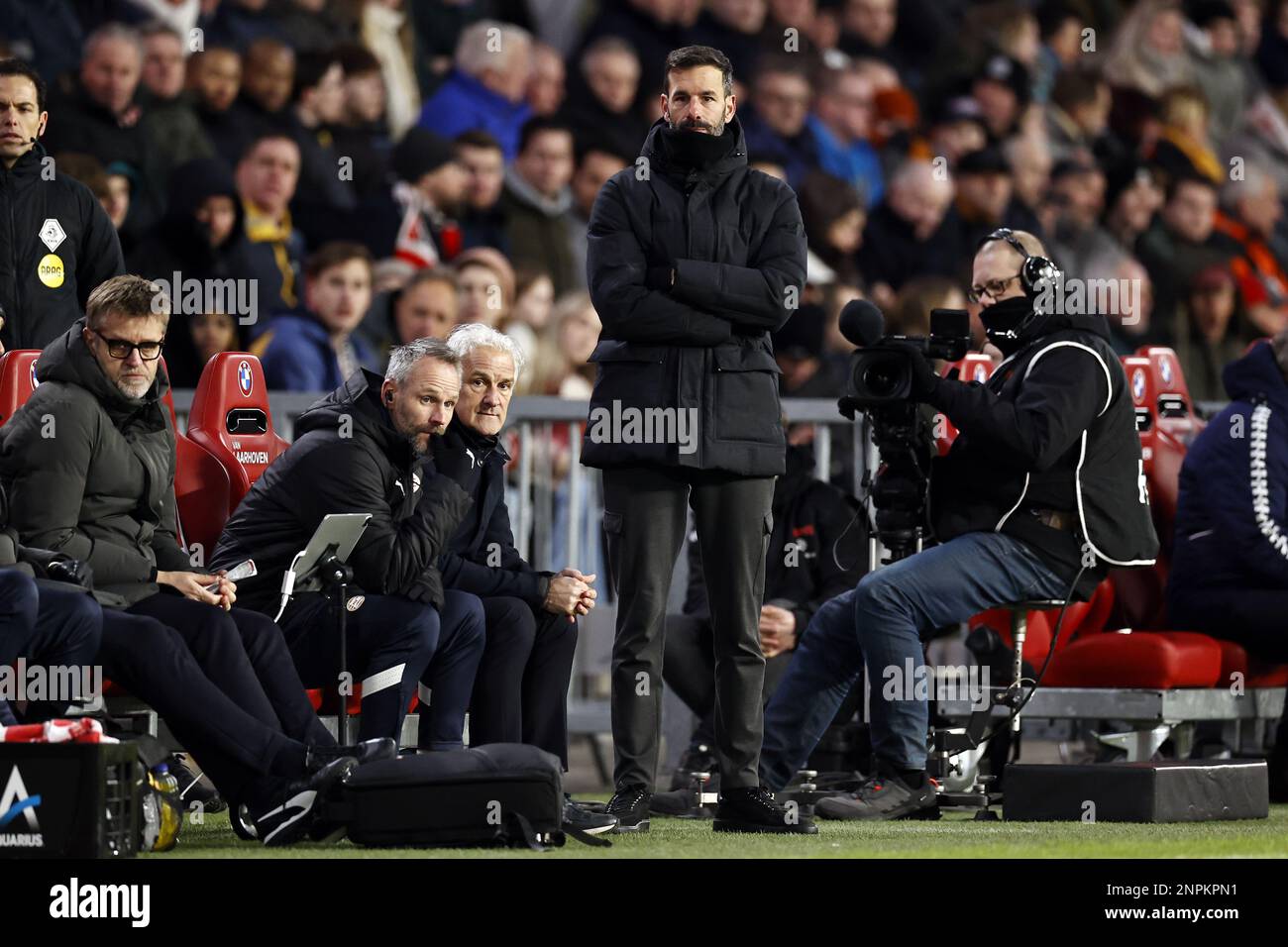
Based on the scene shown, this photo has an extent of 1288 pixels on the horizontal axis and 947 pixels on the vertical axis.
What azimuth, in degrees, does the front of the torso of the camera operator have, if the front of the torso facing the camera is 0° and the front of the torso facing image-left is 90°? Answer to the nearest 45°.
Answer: approximately 90°

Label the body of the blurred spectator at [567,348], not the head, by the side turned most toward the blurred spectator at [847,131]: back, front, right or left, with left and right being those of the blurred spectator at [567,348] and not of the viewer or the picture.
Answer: back

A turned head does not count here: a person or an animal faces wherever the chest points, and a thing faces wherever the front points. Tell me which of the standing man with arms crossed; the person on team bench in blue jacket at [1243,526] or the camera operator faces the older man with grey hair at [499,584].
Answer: the camera operator

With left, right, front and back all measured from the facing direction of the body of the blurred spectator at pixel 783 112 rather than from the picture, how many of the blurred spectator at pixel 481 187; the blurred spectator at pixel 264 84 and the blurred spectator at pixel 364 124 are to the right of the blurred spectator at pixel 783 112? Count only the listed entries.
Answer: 3

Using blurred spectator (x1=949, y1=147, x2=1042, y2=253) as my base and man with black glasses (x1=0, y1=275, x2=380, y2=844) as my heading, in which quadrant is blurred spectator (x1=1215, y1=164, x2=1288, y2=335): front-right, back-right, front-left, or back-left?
back-left

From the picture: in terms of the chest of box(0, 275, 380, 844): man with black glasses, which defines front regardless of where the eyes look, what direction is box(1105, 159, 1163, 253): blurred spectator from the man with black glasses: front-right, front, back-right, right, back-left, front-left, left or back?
left

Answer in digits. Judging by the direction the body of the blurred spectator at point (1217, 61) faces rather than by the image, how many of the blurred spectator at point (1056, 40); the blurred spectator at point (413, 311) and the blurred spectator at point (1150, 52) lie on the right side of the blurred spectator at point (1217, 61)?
3

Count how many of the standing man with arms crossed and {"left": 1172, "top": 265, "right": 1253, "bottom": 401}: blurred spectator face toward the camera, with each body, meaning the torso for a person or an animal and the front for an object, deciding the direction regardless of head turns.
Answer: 2

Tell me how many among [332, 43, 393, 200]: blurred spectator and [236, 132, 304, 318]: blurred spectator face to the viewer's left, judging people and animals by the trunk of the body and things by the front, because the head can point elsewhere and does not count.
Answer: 0

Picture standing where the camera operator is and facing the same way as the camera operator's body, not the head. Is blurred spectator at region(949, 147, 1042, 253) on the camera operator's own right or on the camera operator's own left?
on the camera operator's own right

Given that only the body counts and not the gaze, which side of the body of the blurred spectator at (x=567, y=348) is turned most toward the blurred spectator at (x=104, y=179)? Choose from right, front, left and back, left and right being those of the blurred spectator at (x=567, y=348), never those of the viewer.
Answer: right
